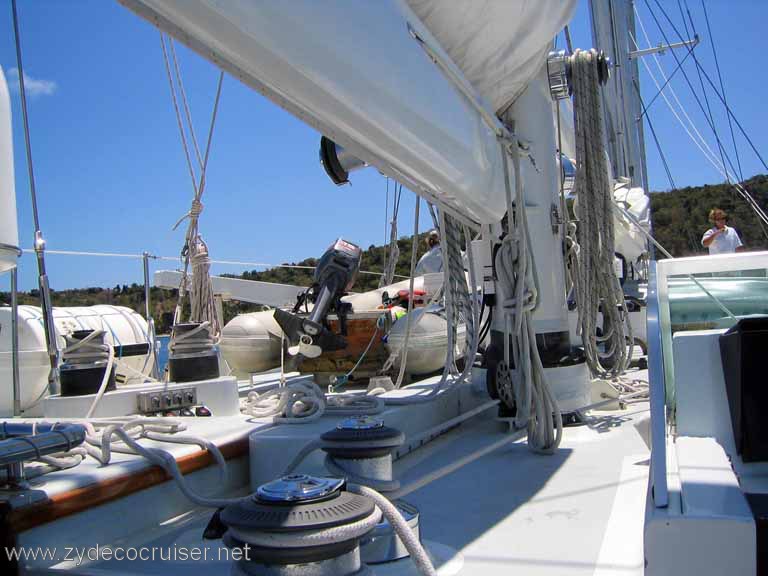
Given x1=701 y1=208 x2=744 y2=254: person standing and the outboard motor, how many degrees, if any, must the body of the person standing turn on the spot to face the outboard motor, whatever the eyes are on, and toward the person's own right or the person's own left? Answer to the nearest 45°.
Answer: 0° — they already face it

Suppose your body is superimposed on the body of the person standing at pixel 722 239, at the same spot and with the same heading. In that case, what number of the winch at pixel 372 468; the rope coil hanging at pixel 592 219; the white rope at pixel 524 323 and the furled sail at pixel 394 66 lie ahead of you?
4

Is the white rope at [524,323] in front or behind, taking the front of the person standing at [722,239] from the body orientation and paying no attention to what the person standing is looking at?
in front

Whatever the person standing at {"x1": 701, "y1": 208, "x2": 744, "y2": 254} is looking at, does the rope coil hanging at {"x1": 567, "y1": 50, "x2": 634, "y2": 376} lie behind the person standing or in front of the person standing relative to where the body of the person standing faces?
in front

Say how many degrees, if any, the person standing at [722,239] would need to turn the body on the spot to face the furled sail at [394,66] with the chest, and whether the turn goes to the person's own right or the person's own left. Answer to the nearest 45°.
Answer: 0° — they already face it

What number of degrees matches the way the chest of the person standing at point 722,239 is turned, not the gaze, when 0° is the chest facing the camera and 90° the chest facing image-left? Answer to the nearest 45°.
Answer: approximately 0°

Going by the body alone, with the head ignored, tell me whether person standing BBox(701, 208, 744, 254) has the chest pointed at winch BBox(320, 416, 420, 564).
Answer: yes
